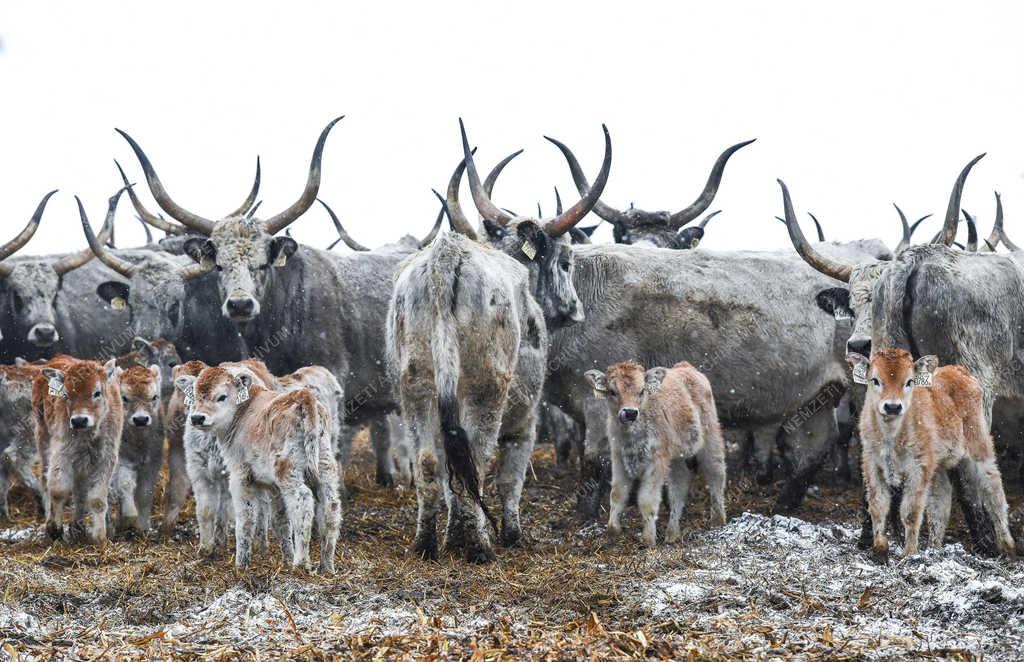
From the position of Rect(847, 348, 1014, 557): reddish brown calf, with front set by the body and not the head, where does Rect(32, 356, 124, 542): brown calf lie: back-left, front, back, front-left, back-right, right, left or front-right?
front-right

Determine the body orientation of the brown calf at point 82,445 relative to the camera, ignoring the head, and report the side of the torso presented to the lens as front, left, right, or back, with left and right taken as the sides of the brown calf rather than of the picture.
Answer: front

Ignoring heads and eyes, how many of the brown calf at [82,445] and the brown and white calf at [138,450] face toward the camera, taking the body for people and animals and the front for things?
2

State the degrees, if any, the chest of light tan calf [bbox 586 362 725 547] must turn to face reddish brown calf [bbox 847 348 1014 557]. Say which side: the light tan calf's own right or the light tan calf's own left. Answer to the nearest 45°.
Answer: approximately 90° to the light tan calf's own left

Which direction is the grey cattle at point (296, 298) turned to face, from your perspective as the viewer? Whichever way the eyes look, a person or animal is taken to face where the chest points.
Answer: facing the viewer and to the left of the viewer

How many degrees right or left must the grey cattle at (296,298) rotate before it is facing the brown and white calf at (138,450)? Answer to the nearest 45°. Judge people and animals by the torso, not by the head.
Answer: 0° — it already faces it

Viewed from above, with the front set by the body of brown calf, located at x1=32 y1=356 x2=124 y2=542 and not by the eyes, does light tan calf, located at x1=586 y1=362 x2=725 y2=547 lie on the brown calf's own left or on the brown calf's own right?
on the brown calf's own left

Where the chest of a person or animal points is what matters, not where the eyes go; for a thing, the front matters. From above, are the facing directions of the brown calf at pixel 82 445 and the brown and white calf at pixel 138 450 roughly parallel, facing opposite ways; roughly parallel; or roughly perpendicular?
roughly parallel

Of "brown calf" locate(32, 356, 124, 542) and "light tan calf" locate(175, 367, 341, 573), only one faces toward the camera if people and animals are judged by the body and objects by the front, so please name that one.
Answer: the brown calf

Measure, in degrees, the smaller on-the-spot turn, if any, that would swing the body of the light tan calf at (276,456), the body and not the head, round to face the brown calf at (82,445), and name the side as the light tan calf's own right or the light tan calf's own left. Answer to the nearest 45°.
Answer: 0° — it already faces it

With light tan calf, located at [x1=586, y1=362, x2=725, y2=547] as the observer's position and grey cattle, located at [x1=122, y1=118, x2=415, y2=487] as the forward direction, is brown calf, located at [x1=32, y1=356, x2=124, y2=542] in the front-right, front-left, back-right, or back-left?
front-left

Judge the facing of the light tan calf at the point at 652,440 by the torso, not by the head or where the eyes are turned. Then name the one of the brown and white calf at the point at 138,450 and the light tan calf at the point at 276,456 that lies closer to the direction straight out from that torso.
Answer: the light tan calf

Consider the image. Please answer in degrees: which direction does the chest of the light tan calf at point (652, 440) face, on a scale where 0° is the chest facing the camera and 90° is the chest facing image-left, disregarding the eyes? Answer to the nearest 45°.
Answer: approximately 45°

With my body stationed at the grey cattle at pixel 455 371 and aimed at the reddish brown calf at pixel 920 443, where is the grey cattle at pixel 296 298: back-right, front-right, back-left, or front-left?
back-left

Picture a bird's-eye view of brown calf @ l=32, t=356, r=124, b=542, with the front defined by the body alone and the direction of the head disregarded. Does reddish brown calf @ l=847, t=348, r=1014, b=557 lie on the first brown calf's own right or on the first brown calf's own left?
on the first brown calf's own left
